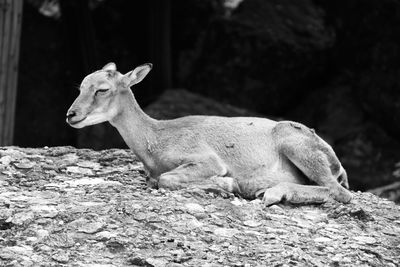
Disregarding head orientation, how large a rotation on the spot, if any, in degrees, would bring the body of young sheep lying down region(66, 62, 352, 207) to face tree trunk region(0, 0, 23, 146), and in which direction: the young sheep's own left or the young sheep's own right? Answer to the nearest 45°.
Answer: approximately 45° to the young sheep's own right

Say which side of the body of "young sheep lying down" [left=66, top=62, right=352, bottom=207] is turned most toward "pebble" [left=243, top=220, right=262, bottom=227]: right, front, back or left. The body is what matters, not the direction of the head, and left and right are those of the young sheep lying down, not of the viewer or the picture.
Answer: left

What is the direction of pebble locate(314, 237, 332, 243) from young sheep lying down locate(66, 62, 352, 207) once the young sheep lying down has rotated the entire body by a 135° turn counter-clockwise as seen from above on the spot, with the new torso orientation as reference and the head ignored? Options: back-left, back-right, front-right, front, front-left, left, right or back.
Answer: front

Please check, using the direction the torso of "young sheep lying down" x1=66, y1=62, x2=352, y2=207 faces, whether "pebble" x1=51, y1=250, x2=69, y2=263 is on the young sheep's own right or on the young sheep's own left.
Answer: on the young sheep's own left

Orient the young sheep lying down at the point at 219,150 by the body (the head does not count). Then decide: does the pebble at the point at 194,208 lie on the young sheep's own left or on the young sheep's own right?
on the young sheep's own left

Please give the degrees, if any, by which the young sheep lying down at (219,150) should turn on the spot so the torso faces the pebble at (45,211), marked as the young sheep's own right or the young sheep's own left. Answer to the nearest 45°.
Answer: approximately 45° to the young sheep's own left

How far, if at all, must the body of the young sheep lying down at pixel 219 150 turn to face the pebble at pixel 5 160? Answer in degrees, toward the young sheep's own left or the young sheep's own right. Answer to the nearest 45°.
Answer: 0° — it already faces it

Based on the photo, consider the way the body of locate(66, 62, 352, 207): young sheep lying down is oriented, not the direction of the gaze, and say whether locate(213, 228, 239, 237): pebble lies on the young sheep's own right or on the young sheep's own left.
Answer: on the young sheep's own left

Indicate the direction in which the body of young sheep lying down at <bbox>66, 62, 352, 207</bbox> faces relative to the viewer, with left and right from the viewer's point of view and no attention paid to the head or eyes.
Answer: facing to the left of the viewer

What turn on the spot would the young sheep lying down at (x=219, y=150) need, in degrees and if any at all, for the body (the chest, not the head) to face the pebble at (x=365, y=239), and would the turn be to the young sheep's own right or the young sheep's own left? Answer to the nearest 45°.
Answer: approximately 135° to the young sheep's own left
